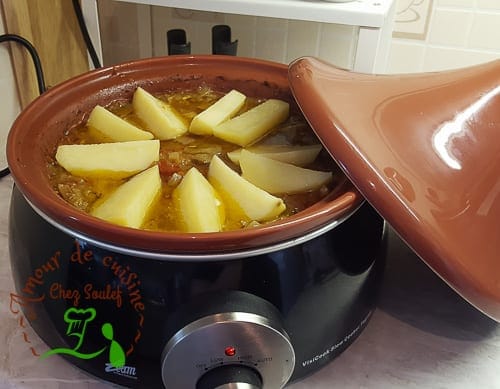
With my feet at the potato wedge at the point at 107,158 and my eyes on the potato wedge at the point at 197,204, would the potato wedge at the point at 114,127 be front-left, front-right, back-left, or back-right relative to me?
back-left

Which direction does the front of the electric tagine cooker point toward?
toward the camera

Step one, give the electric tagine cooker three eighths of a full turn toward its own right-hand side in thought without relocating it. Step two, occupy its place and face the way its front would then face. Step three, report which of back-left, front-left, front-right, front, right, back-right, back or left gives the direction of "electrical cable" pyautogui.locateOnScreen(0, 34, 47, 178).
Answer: front
